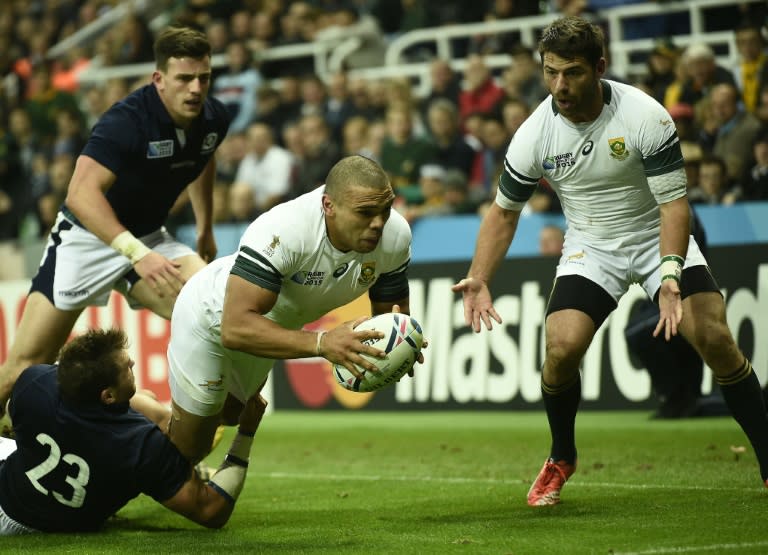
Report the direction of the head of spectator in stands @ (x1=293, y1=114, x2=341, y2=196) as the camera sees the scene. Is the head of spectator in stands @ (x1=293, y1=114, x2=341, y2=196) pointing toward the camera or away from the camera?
toward the camera

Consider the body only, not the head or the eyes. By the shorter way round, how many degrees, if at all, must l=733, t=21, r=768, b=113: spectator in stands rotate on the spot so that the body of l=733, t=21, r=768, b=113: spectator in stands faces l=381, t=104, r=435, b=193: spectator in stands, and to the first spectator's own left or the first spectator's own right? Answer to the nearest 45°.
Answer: approximately 90° to the first spectator's own right

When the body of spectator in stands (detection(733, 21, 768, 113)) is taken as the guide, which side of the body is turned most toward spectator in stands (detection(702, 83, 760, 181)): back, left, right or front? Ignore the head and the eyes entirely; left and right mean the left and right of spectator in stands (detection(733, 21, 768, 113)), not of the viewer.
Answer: front

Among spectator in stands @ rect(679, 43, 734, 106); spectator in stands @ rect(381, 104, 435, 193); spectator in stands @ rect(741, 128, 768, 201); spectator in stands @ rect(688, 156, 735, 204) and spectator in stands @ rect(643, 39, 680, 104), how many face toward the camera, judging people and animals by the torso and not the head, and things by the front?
5

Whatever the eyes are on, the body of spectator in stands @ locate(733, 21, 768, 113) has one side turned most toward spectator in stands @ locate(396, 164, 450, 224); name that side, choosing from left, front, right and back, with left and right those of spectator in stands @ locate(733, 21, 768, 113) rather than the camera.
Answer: right

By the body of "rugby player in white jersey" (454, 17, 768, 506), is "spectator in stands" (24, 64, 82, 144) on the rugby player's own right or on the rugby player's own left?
on the rugby player's own right

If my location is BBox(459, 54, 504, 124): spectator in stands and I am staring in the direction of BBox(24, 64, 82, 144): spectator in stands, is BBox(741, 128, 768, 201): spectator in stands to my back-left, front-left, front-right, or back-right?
back-left

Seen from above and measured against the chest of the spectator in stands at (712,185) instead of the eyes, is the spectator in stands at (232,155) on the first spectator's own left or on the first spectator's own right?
on the first spectator's own right

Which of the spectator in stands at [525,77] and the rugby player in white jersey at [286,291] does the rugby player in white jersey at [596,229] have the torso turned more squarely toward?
the rugby player in white jersey

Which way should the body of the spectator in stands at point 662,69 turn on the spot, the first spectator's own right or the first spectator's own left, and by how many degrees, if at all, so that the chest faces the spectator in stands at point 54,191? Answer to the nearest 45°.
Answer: approximately 90° to the first spectator's own right

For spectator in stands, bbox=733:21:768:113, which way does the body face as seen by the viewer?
toward the camera

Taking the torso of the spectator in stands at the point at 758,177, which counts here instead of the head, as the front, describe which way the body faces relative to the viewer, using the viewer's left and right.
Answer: facing the viewer

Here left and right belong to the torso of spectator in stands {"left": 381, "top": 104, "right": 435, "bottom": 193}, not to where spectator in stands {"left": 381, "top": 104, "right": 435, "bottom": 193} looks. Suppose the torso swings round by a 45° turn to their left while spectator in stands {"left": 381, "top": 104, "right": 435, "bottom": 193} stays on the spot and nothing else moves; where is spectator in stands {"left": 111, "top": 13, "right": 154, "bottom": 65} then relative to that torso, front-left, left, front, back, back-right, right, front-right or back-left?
back

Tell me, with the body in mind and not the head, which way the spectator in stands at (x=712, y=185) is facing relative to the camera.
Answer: toward the camera
